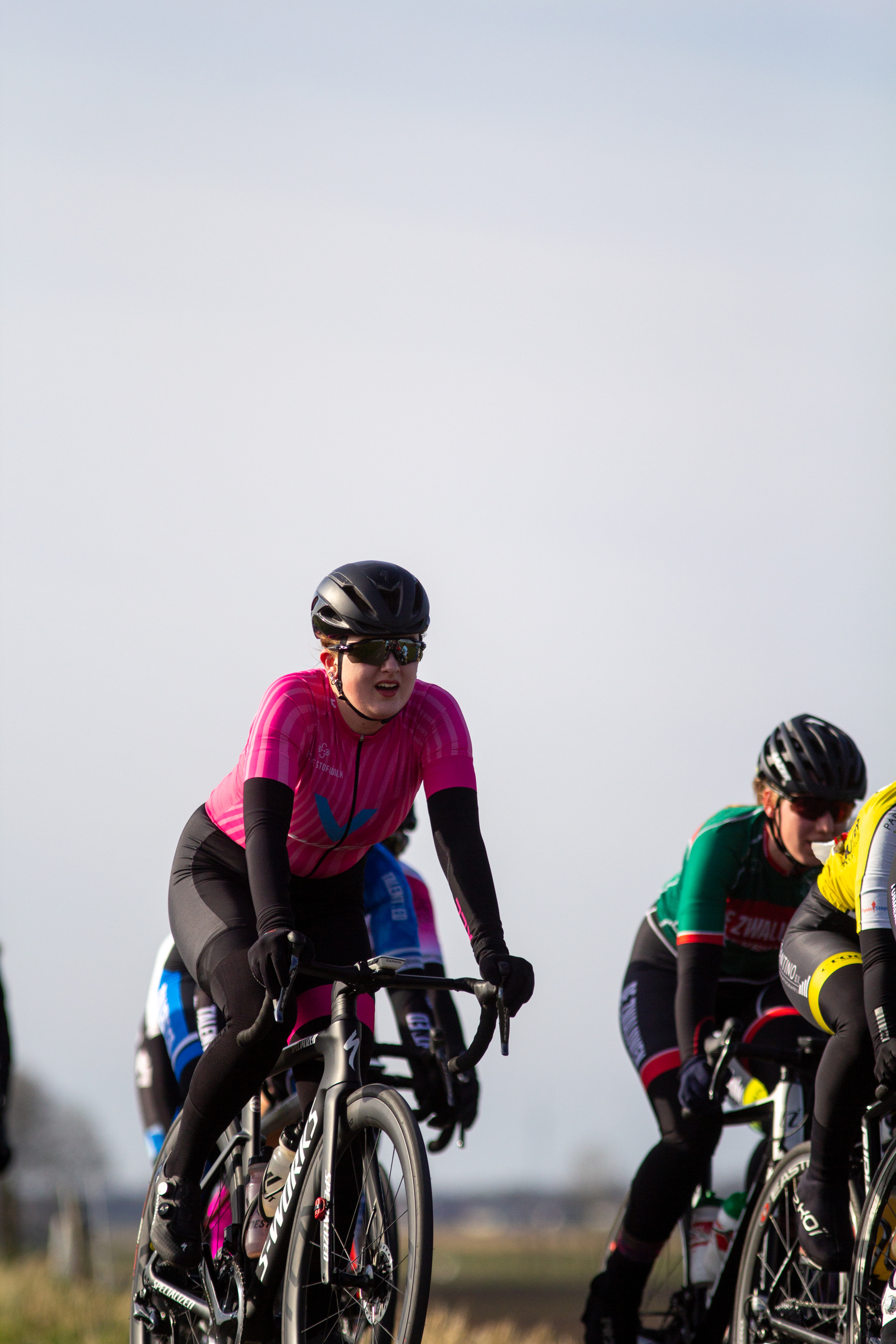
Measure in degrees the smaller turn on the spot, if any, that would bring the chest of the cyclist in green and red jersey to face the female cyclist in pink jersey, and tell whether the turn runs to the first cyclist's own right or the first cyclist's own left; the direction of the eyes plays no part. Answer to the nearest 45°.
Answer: approximately 90° to the first cyclist's own right

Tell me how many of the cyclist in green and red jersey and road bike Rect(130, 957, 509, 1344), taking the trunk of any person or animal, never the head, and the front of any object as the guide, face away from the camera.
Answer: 0

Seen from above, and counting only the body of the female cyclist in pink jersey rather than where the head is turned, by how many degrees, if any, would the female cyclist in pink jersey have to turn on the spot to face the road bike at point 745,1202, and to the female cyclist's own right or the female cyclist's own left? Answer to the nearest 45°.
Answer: approximately 90° to the female cyclist's own left

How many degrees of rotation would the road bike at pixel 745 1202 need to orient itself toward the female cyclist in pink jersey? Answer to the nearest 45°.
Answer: approximately 90° to its right

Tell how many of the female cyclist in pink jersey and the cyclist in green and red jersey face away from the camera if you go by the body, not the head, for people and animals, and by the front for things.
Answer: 0

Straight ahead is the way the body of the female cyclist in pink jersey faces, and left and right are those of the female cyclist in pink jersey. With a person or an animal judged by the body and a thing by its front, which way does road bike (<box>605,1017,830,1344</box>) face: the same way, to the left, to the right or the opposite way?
the same way

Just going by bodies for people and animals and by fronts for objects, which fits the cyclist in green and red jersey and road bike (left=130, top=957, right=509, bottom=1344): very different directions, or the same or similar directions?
same or similar directions

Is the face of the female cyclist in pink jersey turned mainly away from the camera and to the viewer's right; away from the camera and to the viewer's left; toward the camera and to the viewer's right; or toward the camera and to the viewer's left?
toward the camera and to the viewer's right

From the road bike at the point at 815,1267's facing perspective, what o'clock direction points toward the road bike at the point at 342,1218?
the road bike at the point at 342,1218 is roughly at 3 o'clock from the road bike at the point at 815,1267.

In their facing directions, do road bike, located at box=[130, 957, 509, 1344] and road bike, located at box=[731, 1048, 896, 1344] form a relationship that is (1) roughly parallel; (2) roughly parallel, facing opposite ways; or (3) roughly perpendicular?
roughly parallel

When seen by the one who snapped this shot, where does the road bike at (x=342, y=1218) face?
facing the viewer and to the right of the viewer

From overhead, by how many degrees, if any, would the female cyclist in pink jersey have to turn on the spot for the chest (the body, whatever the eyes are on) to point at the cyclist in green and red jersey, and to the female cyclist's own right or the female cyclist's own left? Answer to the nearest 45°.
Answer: approximately 90° to the female cyclist's own left

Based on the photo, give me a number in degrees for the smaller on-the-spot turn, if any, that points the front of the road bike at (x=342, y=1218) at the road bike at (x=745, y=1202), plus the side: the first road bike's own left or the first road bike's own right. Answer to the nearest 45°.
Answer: approximately 90° to the first road bike's own left
